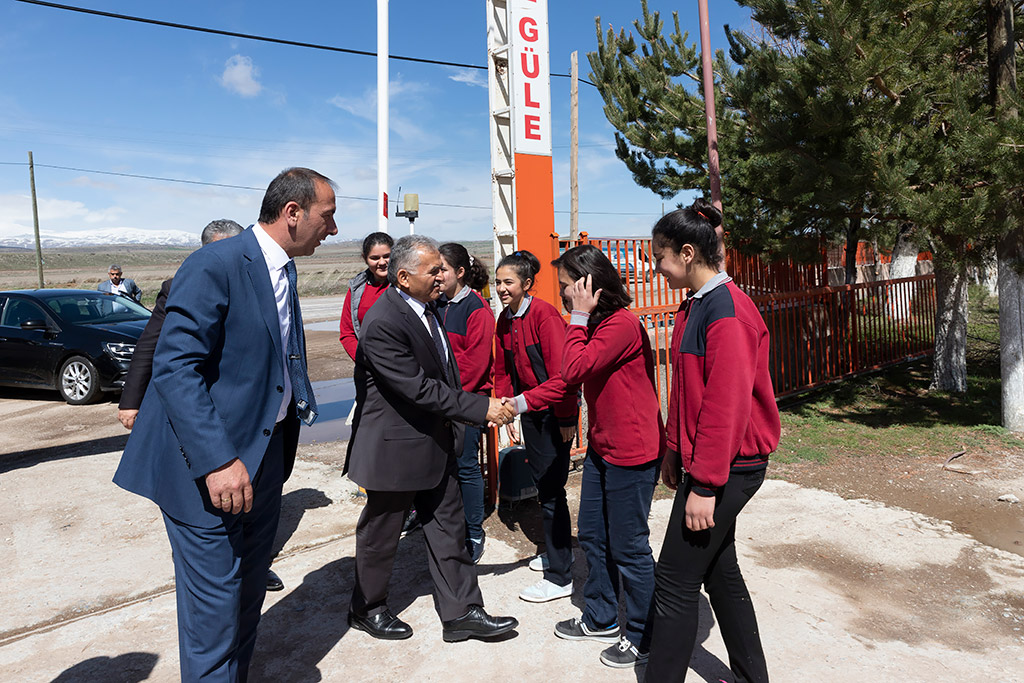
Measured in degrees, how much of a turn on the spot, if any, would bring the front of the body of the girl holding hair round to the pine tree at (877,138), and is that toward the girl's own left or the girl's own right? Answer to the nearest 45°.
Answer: approximately 135° to the girl's own right

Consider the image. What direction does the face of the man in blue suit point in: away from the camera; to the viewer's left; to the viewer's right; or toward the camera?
to the viewer's right

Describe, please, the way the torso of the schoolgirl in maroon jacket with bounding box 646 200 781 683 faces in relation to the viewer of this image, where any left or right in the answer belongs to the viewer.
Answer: facing to the left of the viewer

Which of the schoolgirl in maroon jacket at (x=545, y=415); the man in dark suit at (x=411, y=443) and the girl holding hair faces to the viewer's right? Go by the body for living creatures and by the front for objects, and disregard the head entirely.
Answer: the man in dark suit

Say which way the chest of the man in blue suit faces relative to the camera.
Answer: to the viewer's right

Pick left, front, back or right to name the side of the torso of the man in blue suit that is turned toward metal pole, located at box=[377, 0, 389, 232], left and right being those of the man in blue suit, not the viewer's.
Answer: left

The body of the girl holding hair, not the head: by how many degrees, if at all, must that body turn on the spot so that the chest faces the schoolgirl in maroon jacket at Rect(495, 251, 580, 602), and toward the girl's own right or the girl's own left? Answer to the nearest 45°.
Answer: approximately 45° to the girl's own right

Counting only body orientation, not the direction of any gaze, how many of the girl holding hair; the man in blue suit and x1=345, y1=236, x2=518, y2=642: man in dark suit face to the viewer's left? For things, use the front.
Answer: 1

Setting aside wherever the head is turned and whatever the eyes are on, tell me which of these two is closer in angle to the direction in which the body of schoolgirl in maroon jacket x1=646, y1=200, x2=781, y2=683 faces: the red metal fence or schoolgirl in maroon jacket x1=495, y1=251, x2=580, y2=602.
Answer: the schoolgirl in maroon jacket

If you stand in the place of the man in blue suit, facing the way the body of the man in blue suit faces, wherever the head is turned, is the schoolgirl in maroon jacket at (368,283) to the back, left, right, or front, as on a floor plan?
left

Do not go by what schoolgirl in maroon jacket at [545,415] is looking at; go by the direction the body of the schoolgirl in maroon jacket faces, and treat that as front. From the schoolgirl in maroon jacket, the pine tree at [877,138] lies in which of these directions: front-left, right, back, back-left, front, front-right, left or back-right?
back

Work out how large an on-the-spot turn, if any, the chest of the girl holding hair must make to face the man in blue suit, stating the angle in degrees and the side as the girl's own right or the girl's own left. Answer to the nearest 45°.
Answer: approximately 45° to the girl's own left

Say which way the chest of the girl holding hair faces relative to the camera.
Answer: to the viewer's left

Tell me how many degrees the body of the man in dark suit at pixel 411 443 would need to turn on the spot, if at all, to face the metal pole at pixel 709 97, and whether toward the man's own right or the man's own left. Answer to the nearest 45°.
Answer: approximately 45° to the man's own left

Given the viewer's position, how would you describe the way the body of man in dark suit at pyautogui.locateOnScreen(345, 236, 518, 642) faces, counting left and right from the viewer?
facing to the right of the viewer
